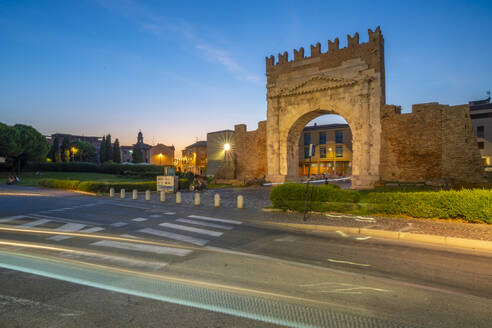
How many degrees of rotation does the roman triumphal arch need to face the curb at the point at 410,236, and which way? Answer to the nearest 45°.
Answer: approximately 45° to its left

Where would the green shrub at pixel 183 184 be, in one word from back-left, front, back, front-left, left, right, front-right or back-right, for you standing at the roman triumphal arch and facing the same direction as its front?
front-right

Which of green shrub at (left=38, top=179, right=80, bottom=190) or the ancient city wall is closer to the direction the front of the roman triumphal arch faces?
the green shrub

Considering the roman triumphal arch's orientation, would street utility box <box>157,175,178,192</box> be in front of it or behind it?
in front

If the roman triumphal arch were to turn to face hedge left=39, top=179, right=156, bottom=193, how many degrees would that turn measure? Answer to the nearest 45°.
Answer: approximately 45° to its right

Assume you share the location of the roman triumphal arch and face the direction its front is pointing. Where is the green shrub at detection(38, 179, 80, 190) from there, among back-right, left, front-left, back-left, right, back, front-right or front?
front-right

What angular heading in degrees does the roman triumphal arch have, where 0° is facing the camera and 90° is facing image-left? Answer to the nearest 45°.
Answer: approximately 45°

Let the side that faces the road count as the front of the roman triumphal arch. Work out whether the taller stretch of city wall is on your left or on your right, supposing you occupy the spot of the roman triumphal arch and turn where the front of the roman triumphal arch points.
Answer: on your left
